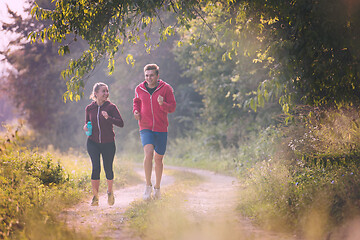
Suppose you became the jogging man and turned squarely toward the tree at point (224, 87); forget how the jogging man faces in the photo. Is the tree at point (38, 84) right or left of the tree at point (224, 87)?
left

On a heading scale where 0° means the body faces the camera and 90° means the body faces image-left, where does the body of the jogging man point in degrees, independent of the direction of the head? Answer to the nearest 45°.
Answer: approximately 0°

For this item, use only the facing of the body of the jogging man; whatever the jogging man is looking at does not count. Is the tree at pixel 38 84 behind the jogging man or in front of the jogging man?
behind

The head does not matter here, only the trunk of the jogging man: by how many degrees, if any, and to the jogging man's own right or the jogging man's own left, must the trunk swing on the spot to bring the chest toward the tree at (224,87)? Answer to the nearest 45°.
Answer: approximately 180°

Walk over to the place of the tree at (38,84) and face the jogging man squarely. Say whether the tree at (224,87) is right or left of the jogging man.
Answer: left
